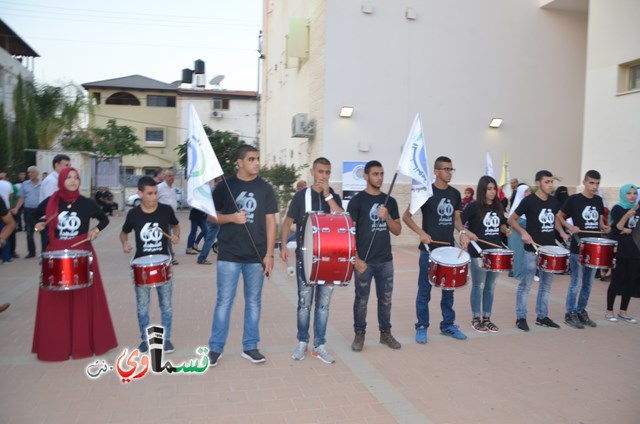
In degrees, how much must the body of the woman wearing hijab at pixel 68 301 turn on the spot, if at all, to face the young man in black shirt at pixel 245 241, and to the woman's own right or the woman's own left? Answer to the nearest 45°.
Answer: approximately 45° to the woman's own left

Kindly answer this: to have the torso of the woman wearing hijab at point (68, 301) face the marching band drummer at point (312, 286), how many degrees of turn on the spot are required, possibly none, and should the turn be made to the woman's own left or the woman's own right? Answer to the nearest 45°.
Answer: approximately 90° to the woman's own left

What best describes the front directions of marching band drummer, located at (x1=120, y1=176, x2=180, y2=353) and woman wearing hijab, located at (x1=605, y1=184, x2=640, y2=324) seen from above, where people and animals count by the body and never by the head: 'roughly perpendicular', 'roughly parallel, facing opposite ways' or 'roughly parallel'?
roughly parallel

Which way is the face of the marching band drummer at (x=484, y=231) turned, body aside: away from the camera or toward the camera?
toward the camera

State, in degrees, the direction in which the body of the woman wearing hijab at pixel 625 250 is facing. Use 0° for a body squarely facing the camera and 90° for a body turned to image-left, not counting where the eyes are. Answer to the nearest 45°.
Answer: approximately 315°

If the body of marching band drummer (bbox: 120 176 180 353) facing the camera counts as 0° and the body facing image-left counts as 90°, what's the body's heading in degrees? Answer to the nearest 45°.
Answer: approximately 0°

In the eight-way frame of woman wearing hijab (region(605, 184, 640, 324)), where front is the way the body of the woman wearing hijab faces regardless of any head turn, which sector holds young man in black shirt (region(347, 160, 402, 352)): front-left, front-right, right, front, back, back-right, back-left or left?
right

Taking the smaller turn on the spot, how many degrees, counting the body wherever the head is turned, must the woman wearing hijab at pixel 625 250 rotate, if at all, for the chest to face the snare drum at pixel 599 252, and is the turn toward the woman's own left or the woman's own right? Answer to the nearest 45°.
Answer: approximately 45° to the woman's own right

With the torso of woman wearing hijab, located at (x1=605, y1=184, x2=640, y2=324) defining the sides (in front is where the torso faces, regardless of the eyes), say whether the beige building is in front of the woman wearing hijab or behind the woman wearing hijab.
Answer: behind

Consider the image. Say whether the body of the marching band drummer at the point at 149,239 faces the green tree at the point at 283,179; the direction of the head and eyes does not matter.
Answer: no

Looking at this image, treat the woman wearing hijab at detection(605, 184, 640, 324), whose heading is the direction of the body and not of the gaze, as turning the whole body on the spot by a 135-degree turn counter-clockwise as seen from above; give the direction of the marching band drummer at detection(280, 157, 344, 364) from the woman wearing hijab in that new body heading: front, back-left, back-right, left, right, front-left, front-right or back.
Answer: back-left

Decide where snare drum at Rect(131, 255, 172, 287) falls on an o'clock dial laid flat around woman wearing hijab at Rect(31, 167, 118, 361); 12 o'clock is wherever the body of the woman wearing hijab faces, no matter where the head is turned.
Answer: The snare drum is roughly at 10 o'clock from the woman wearing hijab.

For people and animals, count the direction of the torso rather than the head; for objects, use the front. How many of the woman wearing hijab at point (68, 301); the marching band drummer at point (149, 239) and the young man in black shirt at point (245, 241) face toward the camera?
3

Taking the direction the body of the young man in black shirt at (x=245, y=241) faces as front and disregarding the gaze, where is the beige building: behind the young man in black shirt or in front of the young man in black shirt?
behind

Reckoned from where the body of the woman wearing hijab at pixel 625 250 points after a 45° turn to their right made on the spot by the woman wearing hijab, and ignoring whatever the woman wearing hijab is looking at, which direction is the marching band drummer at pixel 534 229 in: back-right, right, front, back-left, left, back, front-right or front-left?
front-right

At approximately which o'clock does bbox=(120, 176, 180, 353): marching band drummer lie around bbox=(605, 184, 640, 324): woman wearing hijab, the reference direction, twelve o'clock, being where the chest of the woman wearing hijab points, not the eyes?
The marching band drummer is roughly at 3 o'clock from the woman wearing hijab.

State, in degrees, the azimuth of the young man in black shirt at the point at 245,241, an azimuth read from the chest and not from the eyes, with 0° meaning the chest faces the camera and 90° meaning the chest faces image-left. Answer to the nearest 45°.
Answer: approximately 0°
